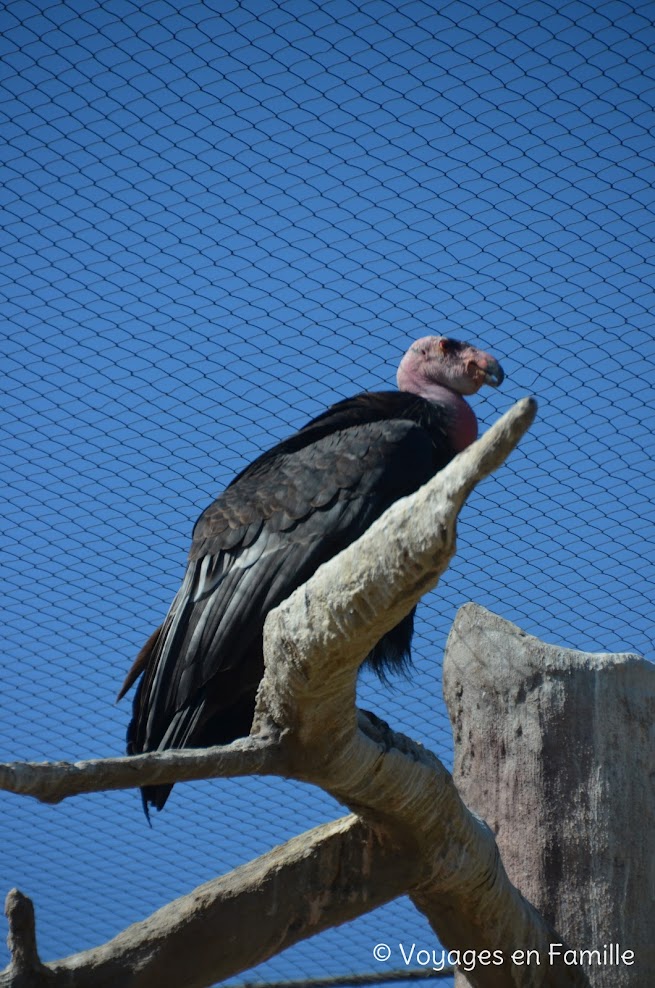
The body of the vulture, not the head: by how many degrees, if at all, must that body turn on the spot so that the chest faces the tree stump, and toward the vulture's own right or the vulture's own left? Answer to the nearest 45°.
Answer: approximately 45° to the vulture's own right

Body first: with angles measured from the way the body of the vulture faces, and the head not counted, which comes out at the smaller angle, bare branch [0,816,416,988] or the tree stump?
the tree stump

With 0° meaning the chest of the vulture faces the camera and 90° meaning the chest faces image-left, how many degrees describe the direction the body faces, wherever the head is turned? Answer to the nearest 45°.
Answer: approximately 270°

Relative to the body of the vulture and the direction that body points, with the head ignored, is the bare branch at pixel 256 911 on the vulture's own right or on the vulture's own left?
on the vulture's own right
